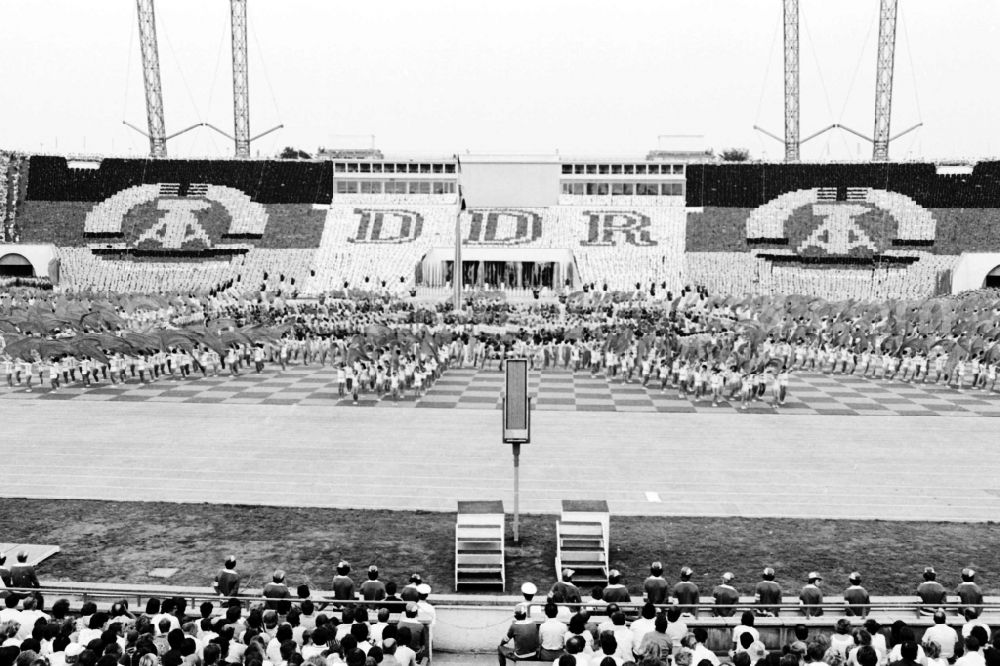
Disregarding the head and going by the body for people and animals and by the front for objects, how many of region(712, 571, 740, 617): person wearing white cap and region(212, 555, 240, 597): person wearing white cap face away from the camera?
2

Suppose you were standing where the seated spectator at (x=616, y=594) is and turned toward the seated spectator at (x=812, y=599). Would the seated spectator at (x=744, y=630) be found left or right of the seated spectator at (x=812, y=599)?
right

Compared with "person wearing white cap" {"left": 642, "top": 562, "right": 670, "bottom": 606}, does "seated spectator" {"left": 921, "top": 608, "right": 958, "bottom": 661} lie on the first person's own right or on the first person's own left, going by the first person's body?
on the first person's own right

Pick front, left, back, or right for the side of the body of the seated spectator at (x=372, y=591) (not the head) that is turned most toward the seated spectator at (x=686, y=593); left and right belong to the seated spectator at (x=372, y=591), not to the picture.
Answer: right

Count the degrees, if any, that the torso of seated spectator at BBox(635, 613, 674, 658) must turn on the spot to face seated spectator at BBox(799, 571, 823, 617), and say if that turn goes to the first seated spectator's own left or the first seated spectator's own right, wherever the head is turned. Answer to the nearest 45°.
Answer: approximately 45° to the first seated spectator's own right

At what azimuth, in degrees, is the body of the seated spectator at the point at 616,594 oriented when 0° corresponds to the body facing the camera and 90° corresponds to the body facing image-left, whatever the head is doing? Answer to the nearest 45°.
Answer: approximately 180°

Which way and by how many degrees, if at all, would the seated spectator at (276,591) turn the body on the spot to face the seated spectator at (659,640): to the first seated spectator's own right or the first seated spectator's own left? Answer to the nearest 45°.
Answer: approximately 135° to the first seated spectator's own right

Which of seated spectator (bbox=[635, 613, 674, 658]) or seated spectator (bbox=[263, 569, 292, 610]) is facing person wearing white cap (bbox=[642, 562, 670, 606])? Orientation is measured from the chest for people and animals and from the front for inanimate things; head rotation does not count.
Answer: seated spectator (bbox=[635, 613, 674, 658])

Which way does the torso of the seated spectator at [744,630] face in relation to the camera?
away from the camera

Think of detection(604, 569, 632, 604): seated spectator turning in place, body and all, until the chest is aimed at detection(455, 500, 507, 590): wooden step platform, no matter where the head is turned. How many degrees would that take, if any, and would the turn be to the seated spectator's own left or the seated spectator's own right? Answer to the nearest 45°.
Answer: approximately 45° to the seated spectator's own left

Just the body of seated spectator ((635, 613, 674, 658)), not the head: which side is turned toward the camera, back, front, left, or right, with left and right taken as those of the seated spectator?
back

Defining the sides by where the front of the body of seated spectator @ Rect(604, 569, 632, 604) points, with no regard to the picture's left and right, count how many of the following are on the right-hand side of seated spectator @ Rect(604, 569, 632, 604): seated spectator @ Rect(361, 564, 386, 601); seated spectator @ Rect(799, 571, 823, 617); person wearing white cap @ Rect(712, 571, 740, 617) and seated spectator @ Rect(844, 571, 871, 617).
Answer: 3

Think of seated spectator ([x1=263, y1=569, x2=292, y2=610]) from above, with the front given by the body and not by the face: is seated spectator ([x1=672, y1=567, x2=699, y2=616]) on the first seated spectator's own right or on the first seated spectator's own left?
on the first seated spectator's own right

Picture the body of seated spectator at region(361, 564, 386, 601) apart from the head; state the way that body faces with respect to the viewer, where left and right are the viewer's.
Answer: facing away from the viewer
